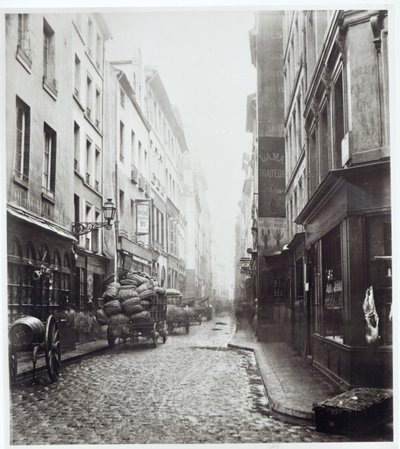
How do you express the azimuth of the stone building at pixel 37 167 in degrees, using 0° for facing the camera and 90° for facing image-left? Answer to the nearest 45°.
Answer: approximately 315°

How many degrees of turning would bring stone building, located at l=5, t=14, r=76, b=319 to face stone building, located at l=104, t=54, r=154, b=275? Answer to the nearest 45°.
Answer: approximately 90° to its left

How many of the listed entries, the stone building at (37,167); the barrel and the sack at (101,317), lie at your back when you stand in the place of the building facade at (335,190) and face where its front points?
0

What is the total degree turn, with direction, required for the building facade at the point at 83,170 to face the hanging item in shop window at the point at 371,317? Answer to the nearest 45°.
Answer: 0° — it already faces it

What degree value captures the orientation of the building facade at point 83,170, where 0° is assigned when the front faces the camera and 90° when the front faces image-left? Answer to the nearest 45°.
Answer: approximately 315°

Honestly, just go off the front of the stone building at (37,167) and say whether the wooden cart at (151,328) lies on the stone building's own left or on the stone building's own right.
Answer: on the stone building's own left

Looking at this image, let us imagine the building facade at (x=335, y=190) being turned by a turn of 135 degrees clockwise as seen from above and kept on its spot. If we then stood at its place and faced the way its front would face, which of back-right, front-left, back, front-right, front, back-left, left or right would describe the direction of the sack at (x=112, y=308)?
left

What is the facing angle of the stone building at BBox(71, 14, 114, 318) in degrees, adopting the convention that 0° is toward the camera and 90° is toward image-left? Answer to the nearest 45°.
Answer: approximately 315°

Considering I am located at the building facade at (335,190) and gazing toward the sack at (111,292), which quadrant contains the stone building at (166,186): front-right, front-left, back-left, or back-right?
front-right

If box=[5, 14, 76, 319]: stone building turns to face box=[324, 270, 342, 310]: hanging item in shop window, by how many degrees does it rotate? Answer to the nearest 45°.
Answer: approximately 45° to its left

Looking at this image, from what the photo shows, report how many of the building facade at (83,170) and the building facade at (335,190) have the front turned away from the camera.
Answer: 0

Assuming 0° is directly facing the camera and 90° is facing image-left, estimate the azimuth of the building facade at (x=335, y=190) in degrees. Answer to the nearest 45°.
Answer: approximately 45°
